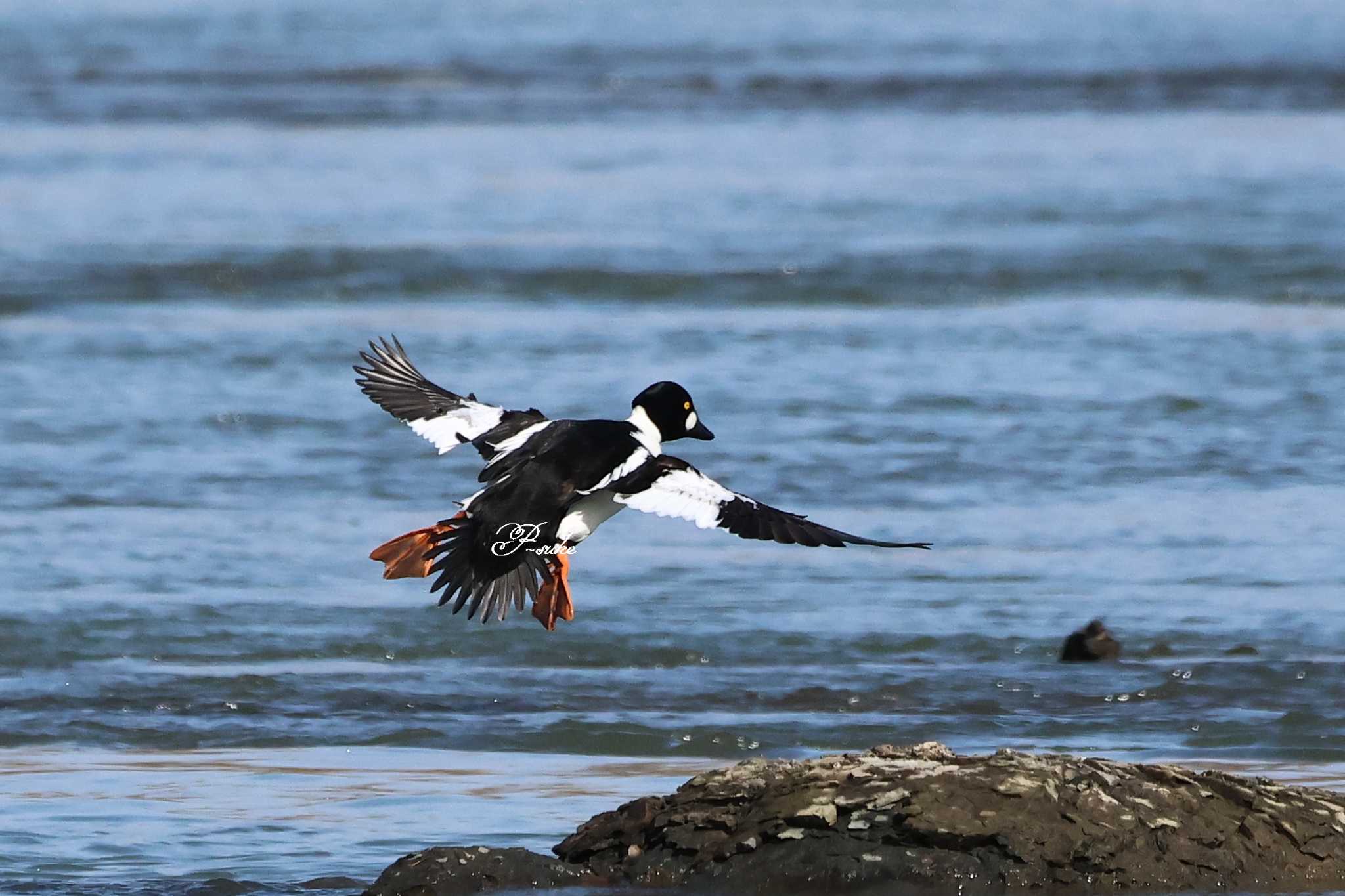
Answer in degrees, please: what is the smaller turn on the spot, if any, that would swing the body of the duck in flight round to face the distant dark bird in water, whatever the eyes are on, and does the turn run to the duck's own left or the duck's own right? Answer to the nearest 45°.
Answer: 0° — it already faces it

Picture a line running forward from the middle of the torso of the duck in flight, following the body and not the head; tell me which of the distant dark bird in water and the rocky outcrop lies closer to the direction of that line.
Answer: the distant dark bird in water

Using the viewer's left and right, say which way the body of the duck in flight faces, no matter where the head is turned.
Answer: facing away from the viewer and to the right of the viewer

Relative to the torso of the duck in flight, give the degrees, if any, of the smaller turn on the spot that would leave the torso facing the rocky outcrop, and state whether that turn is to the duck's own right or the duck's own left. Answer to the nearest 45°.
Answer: approximately 90° to the duck's own right
